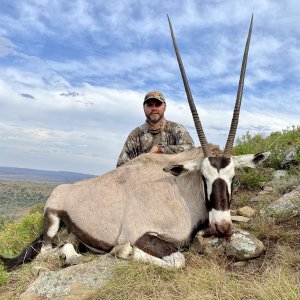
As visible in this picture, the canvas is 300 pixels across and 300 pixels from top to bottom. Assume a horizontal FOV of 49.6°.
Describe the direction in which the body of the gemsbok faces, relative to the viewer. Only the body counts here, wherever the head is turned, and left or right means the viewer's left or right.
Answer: facing the viewer and to the right of the viewer

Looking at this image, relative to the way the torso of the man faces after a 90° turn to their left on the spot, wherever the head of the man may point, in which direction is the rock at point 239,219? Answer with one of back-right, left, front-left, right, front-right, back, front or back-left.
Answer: front-right

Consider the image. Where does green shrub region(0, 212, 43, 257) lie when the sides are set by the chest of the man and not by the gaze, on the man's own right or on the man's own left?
on the man's own right

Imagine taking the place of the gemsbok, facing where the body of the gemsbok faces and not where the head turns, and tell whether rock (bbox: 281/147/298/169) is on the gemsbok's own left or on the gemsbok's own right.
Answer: on the gemsbok's own left

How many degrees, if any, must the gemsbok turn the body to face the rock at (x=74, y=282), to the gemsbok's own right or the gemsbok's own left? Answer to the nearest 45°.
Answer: approximately 90° to the gemsbok's own right

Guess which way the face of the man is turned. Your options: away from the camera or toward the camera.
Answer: toward the camera

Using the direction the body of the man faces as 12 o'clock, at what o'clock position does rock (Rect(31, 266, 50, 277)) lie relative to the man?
The rock is roughly at 1 o'clock from the man.

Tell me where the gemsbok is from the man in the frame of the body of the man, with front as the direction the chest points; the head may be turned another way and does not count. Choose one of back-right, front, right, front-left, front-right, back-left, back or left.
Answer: front

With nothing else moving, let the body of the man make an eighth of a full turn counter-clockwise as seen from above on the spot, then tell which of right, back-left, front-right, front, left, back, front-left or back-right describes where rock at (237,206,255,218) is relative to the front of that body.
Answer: front

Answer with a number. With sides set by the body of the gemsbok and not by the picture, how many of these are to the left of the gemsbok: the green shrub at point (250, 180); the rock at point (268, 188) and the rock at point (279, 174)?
3

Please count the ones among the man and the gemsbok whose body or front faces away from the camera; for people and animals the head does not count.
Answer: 0

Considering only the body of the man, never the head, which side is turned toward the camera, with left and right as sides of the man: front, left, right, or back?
front

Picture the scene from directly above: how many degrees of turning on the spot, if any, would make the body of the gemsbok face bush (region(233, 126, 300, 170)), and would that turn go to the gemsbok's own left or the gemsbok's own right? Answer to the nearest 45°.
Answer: approximately 90° to the gemsbok's own left

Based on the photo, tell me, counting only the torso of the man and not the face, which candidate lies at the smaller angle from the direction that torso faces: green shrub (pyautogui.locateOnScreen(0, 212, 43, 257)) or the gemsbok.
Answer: the gemsbok
